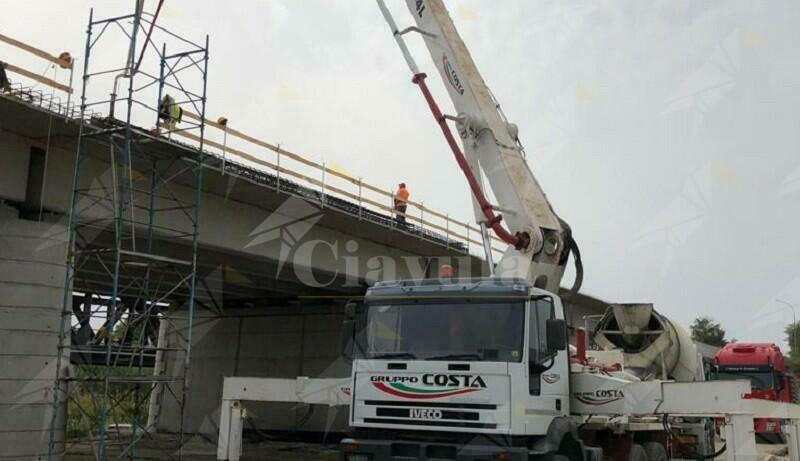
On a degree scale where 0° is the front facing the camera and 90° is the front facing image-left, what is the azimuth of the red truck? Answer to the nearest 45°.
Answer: approximately 45°

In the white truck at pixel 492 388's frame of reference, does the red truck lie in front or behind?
behind

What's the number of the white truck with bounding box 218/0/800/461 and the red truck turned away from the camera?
0

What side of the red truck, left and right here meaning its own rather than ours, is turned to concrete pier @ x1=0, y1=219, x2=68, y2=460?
front

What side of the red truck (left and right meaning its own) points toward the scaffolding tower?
front

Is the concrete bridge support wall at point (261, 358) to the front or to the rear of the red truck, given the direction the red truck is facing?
to the front

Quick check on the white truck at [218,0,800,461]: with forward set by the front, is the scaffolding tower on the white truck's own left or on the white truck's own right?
on the white truck's own right

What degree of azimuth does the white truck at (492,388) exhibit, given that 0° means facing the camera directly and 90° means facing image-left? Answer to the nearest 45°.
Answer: approximately 45°
